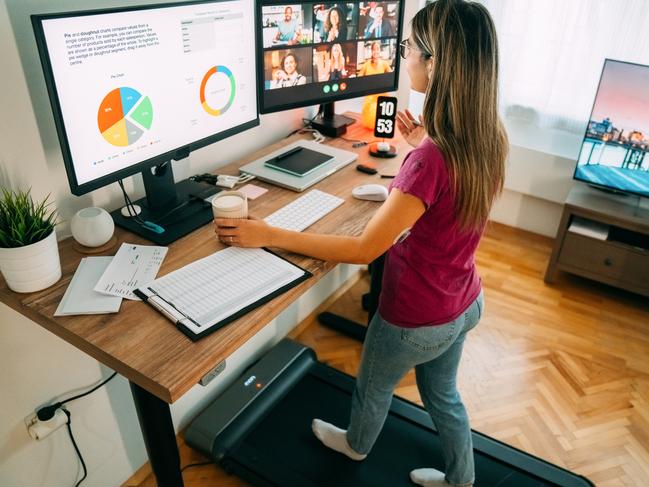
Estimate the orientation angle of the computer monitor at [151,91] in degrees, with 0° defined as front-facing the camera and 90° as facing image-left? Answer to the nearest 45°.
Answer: approximately 315°

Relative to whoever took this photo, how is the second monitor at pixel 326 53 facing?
facing the viewer and to the right of the viewer

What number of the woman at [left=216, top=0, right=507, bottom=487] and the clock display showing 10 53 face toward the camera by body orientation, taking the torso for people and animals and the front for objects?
1

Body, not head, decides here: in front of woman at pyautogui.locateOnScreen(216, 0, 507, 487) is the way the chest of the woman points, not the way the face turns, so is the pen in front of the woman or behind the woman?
in front

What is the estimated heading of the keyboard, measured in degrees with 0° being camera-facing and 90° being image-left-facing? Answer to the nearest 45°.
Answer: approximately 315°

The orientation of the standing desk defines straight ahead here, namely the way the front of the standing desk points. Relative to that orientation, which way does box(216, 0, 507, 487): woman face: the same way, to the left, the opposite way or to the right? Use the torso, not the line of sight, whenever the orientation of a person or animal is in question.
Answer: the opposite way

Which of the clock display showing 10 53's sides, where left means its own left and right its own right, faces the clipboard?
front

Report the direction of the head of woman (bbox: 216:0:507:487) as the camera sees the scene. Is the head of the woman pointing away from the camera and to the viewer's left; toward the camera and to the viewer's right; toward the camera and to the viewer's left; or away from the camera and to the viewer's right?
away from the camera and to the viewer's left

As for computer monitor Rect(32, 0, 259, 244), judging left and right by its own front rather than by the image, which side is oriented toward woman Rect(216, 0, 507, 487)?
front

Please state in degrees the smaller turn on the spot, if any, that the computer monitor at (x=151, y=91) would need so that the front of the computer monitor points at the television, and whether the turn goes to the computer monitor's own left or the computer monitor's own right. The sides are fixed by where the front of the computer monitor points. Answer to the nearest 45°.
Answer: approximately 45° to the computer monitor's own left

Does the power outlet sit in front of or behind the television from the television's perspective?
in front

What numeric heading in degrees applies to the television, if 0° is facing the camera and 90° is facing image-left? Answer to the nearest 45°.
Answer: approximately 45°

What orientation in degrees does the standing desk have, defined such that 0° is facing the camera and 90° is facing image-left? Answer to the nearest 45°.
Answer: approximately 315°
